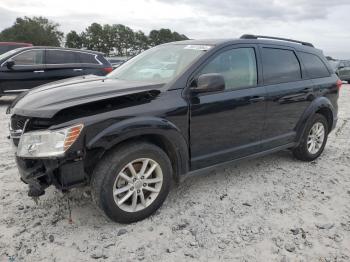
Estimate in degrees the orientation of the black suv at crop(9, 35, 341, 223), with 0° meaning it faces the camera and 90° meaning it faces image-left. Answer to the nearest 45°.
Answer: approximately 45°

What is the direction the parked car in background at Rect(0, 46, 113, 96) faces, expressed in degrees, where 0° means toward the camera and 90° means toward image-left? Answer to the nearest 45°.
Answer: approximately 90°

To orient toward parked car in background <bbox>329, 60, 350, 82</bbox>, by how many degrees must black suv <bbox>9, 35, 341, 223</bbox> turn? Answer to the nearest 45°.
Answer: approximately 180°

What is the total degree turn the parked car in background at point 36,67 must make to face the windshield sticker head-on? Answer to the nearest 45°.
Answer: approximately 90° to its left

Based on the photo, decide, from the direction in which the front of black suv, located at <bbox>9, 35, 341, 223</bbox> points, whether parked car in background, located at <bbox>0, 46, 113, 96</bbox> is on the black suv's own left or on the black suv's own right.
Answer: on the black suv's own right
